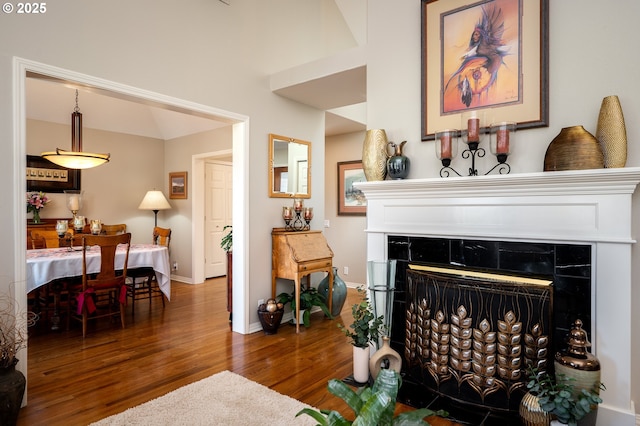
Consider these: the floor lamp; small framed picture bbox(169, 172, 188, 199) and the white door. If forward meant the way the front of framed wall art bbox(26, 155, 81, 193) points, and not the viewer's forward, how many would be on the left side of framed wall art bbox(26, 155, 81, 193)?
3

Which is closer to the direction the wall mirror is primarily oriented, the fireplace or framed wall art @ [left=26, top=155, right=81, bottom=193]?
the fireplace

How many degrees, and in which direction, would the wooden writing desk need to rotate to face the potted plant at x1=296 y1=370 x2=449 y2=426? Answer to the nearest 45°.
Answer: approximately 45° to its right

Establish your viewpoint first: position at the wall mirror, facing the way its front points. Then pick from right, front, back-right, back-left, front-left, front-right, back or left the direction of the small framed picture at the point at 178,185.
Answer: back

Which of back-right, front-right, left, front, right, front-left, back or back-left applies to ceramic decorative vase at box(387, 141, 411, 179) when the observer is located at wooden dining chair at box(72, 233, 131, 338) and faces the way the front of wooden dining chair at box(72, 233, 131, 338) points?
back

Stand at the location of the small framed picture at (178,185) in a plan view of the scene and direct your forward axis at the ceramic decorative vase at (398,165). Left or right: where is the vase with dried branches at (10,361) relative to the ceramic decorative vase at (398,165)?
right

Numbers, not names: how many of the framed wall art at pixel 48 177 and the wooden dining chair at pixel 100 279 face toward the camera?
1

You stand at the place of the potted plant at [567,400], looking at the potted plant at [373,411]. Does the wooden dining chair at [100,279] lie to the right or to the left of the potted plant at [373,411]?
right

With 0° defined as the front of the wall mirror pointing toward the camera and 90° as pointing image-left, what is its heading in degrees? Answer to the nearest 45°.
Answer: approximately 315°

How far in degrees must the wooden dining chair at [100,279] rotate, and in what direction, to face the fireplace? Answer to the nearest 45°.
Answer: approximately 180°

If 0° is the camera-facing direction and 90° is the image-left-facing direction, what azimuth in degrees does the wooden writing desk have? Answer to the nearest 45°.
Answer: approximately 315°

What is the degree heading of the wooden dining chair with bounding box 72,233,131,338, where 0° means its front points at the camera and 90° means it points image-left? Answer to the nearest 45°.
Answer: approximately 135°
